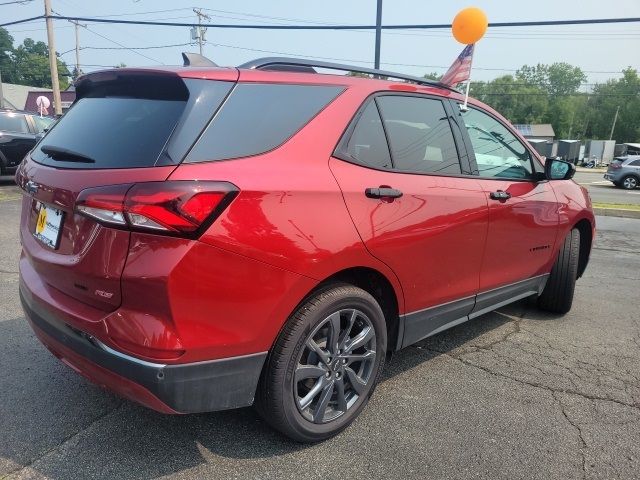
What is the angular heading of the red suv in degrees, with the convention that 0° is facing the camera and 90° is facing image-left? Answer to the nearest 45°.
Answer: approximately 225°

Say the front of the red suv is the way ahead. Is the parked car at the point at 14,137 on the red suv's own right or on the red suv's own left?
on the red suv's own left

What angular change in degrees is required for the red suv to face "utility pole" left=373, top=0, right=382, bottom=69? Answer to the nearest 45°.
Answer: approximately 45° to its left

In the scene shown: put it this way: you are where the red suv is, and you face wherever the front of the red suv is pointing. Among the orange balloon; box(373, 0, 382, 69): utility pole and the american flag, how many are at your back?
0

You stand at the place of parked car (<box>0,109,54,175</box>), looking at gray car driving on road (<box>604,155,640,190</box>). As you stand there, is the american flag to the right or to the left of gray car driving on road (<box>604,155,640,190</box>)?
right
